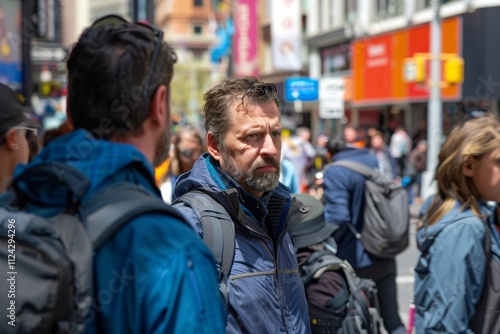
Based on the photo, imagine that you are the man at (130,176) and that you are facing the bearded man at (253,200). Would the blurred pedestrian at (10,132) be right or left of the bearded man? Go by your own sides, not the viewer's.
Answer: left

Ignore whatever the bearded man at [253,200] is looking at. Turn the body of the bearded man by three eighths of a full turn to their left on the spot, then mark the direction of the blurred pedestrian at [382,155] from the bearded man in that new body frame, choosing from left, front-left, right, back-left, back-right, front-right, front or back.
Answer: front

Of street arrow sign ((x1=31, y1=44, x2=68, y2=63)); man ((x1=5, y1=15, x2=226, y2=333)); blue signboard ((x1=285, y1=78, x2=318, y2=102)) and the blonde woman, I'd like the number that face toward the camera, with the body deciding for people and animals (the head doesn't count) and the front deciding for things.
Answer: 2

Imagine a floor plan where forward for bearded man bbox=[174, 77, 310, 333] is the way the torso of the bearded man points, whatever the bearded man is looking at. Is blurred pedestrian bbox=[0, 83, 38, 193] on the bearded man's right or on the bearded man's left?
on the bearded man's right

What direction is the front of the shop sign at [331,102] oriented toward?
toward the camera

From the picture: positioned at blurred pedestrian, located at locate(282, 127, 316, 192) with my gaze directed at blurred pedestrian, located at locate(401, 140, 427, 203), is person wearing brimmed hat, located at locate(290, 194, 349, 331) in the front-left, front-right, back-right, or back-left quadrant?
back-right

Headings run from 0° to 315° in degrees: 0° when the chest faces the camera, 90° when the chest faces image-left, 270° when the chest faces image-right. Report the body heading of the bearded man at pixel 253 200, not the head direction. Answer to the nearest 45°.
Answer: approximately 315°

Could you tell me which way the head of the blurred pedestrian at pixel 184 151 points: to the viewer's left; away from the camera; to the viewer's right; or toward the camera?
toward the camera

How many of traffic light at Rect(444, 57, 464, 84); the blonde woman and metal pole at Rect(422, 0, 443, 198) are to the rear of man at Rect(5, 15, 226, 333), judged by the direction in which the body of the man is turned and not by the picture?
0
